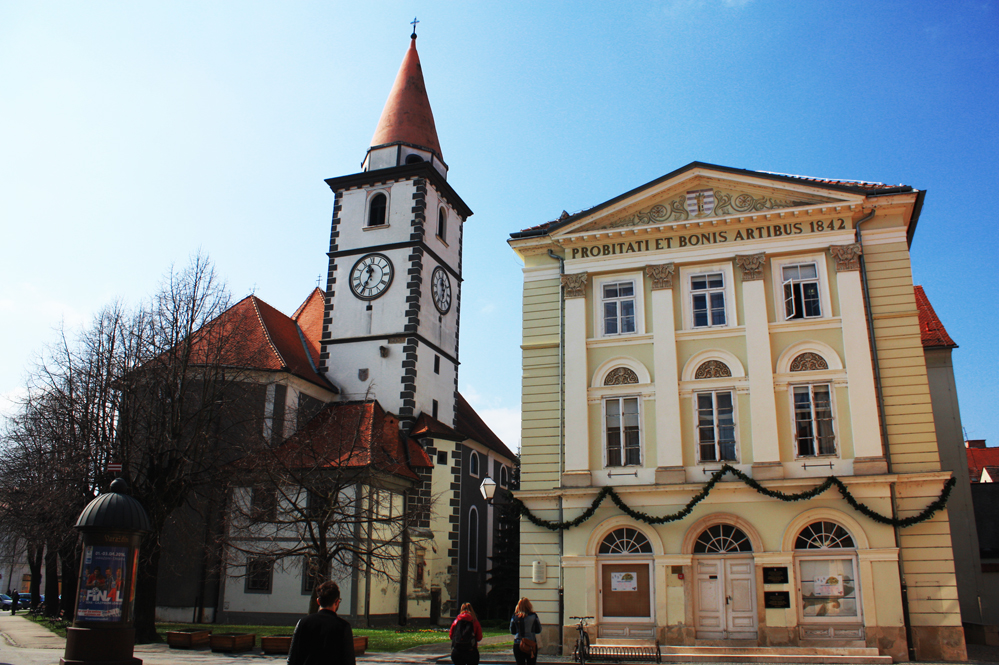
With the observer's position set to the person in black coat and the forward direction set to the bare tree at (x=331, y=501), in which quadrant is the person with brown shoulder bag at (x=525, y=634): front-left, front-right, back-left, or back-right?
front-right

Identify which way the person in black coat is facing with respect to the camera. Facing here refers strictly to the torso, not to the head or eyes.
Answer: away from the camera

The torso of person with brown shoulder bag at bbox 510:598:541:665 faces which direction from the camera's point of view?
away from the camera

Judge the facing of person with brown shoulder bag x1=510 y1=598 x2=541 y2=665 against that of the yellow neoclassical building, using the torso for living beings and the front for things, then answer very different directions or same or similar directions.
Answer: very different directions

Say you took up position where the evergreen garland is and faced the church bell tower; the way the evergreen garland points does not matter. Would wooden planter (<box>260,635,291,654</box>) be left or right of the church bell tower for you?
left

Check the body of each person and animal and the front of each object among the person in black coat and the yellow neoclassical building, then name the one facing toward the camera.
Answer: the yellow neoclassical building

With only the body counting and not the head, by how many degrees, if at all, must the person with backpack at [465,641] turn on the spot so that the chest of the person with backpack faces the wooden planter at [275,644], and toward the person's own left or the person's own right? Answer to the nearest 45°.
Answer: approximately 45° to the person's own left

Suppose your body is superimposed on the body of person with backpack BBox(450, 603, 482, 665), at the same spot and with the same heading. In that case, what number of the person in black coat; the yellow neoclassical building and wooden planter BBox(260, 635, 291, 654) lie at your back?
1

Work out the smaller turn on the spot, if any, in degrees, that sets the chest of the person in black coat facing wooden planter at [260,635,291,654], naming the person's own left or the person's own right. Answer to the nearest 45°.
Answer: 0° — they already face it

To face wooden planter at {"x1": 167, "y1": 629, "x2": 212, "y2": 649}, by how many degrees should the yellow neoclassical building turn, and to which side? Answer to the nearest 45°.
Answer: approximately 90° to its right

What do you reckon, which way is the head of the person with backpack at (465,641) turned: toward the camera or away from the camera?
away from the camera

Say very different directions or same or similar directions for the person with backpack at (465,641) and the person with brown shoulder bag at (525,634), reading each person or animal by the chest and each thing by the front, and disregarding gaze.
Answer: same or similar directions

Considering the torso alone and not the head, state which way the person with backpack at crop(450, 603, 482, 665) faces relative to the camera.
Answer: away from the camera

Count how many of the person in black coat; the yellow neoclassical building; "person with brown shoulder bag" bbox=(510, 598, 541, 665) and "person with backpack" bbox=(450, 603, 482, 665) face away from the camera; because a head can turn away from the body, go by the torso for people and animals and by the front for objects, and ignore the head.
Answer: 3

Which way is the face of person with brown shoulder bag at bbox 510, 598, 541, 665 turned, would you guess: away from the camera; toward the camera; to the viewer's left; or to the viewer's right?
away from the camera

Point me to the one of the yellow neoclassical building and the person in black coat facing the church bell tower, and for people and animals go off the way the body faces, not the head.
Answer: the person in black coat

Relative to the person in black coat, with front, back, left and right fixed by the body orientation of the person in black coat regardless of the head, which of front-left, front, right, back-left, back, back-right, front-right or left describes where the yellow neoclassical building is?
front-right

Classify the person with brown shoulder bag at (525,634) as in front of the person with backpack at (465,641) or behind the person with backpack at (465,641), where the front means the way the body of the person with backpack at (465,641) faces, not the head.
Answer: in front

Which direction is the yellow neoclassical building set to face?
toward the camera

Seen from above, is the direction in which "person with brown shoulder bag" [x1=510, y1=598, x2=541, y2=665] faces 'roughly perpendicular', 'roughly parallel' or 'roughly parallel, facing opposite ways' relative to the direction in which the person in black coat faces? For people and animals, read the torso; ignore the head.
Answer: roughly parallel
